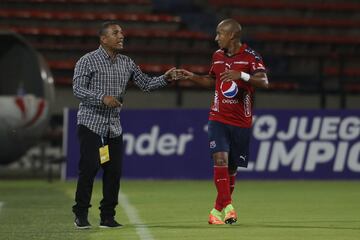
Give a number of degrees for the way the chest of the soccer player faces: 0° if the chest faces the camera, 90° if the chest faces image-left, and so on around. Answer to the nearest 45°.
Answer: approximately 0°

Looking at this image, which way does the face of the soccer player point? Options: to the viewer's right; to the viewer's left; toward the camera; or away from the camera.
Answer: to the viewer's left

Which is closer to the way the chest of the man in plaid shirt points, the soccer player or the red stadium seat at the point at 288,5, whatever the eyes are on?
the soccer player

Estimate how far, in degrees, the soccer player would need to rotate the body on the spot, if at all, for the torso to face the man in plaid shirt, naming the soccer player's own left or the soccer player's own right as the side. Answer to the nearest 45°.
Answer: approximately 90° to the soccer player's own right

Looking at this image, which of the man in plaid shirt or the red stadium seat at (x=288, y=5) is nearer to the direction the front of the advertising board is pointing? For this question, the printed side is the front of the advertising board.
the man in plaid shirt

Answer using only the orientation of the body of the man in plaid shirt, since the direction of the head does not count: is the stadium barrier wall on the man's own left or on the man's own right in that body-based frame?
on the man's own left

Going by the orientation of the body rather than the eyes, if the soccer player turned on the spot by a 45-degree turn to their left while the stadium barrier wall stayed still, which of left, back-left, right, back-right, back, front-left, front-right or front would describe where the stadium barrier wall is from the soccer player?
back-left

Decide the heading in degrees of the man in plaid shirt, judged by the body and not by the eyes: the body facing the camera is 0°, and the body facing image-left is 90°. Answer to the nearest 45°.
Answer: approximately 315°

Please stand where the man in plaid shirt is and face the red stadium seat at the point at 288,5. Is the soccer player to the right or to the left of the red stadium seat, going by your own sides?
right
